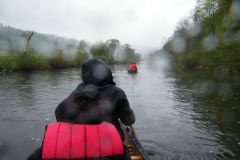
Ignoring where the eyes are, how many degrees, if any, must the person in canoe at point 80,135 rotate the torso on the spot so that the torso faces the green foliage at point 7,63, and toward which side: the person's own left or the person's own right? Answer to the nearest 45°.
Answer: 0° — they already face it

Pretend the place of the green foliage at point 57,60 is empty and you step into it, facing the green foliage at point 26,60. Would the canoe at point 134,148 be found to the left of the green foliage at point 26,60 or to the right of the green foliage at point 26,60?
left

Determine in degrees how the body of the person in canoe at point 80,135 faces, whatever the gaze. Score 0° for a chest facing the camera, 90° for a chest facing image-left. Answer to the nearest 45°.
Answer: approximately 180°

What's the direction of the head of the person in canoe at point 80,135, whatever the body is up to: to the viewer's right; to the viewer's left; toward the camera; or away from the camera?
away from the camera

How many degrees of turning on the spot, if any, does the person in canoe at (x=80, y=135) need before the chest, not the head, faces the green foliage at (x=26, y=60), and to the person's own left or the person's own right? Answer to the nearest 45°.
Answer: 0° — they already face it

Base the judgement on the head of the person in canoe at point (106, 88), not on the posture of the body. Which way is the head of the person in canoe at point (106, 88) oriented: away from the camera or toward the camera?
away from the camera

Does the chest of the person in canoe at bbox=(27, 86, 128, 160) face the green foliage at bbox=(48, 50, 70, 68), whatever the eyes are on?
yes
